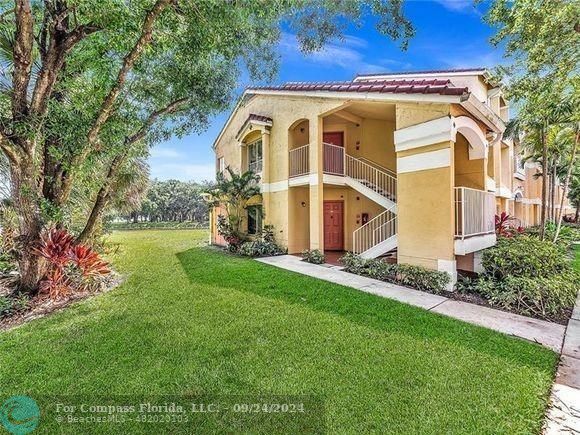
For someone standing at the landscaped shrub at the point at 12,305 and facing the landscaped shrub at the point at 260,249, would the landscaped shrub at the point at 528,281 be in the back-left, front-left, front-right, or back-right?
front-right

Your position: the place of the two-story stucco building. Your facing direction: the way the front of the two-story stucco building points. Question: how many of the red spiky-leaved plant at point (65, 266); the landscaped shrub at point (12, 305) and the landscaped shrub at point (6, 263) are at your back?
0

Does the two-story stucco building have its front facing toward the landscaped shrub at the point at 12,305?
yes

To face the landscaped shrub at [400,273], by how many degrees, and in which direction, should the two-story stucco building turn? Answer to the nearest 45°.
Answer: approximately 45° to its left

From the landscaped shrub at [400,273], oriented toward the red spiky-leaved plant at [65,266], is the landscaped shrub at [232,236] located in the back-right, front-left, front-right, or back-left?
front-right

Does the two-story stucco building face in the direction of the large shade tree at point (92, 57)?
yes

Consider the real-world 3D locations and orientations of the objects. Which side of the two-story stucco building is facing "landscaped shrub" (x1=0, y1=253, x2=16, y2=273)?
front

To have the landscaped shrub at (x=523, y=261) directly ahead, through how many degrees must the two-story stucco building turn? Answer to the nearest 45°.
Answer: approximately 90° to its left

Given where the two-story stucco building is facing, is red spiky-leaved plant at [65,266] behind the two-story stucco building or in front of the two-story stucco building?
in front

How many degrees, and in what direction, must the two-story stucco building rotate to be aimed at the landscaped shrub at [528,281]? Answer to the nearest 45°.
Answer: approximately 90° to its left

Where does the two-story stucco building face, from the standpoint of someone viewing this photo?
facing the viewer and to the left of the viewer
